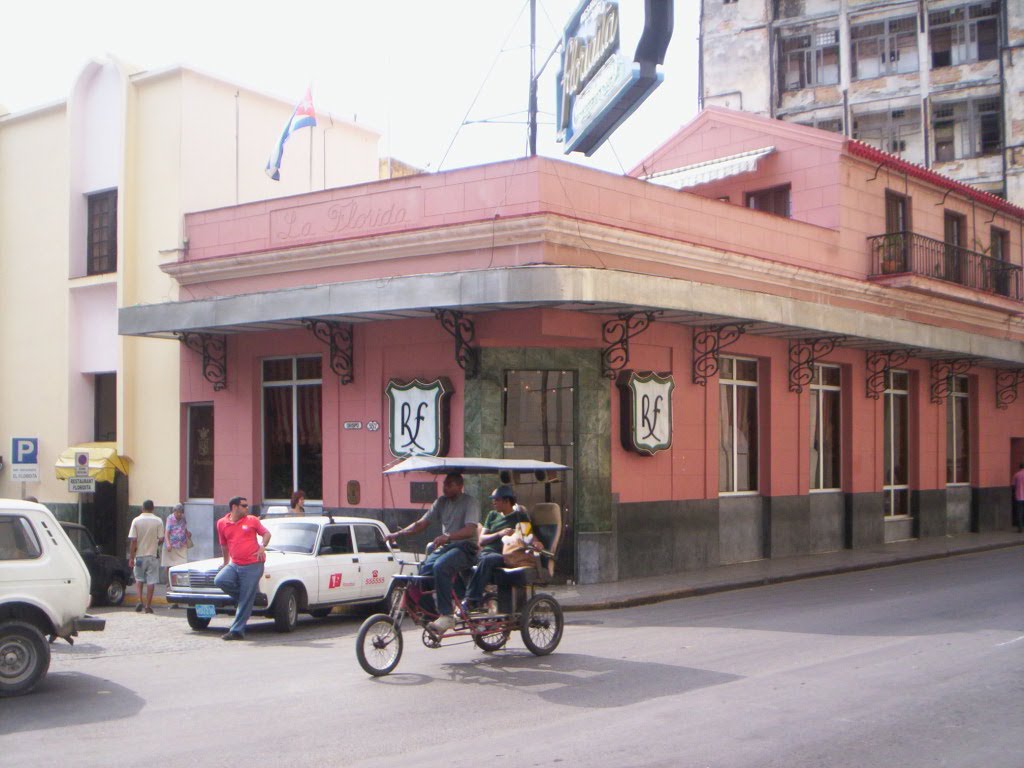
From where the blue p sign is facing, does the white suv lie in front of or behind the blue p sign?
in front

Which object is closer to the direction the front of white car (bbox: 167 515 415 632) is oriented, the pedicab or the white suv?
the white suv

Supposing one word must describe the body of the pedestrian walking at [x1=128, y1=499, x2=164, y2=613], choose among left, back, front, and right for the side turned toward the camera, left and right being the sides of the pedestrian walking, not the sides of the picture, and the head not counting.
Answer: back

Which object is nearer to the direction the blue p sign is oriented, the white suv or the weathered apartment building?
the white suv

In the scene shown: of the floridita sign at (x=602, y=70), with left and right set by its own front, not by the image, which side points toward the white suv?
front

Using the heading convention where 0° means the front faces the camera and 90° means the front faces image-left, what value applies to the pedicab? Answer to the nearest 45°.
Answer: approximately 45°

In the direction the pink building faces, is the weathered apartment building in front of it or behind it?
behind

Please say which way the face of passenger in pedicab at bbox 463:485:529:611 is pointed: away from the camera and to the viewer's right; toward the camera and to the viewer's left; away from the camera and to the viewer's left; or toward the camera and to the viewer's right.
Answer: toward the camera and to the viewer's left
